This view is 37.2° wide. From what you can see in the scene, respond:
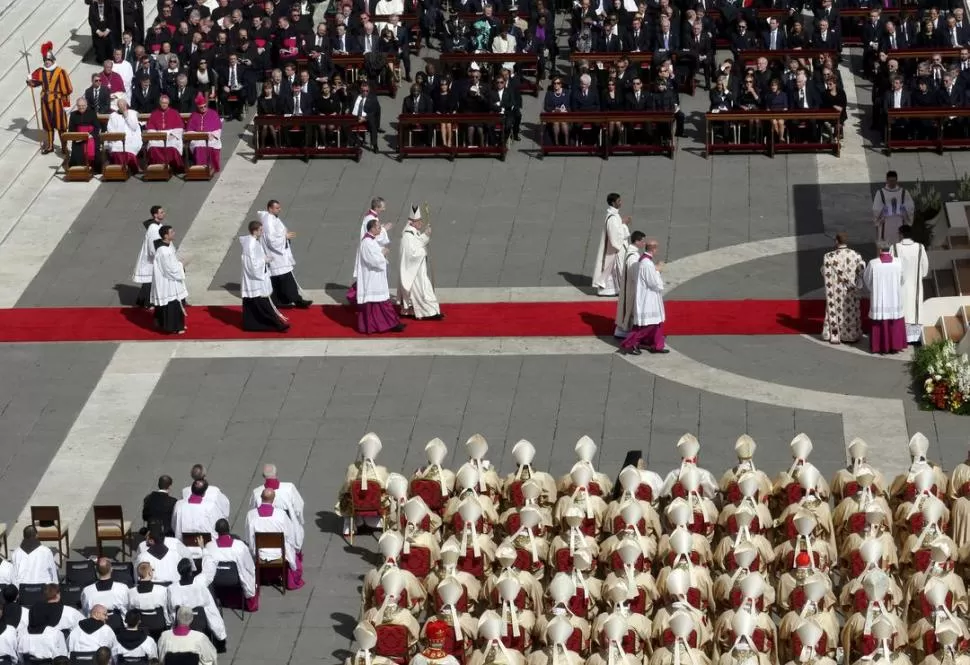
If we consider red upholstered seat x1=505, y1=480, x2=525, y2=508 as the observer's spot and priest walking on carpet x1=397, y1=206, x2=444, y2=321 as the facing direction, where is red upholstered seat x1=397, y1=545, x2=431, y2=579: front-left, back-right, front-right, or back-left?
back-left

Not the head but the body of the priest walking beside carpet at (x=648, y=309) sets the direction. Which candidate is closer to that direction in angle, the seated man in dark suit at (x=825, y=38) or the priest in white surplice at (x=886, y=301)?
the priest in white surplice

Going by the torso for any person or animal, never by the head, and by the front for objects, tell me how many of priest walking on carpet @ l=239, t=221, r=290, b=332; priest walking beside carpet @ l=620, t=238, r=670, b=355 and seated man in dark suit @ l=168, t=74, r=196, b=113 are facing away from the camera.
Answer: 0

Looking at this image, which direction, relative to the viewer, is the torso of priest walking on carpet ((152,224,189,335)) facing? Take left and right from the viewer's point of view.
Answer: facing to the right of the viewer

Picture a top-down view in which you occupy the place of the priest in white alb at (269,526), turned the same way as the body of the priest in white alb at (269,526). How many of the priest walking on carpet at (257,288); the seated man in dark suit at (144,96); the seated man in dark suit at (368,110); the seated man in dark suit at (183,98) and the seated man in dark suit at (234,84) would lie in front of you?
5

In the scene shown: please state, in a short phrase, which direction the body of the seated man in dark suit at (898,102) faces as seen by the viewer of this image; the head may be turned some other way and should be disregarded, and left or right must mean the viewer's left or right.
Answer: facing the viewer

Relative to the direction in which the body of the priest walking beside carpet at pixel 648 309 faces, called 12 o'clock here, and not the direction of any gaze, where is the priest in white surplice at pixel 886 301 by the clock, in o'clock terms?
The priest in white surplice is roughly at 12 o'clock from the priest walking beside carpet.

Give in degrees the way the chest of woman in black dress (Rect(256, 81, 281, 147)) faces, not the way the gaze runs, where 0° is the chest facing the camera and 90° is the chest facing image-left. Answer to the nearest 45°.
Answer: approximately 0°

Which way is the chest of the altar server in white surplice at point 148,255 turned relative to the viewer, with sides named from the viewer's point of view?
facing to the right of the viewer

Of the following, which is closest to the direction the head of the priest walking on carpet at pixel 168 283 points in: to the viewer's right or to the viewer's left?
to the viewer's right

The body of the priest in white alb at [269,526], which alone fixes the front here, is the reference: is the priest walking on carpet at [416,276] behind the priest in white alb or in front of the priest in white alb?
in front

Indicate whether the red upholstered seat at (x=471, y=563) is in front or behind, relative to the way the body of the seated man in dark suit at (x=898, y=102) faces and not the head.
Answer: in front

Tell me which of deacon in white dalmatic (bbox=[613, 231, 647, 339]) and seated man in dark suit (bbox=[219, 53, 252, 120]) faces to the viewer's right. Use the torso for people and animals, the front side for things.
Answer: the deacon in white dalmatic

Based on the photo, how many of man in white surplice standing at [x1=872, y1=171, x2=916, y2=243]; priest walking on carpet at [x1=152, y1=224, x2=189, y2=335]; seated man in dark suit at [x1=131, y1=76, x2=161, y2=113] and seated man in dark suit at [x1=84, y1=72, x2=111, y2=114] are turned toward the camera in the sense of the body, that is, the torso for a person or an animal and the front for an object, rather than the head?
3

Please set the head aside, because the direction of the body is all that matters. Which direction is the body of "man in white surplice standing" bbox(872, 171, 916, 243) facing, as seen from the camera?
toward the camera

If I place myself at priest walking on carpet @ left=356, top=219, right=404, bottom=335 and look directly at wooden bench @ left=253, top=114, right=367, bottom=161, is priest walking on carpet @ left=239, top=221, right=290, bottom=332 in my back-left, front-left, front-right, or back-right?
front-left

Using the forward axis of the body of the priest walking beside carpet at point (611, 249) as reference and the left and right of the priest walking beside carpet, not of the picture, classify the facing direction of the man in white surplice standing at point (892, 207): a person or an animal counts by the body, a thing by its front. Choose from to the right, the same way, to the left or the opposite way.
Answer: to the right
